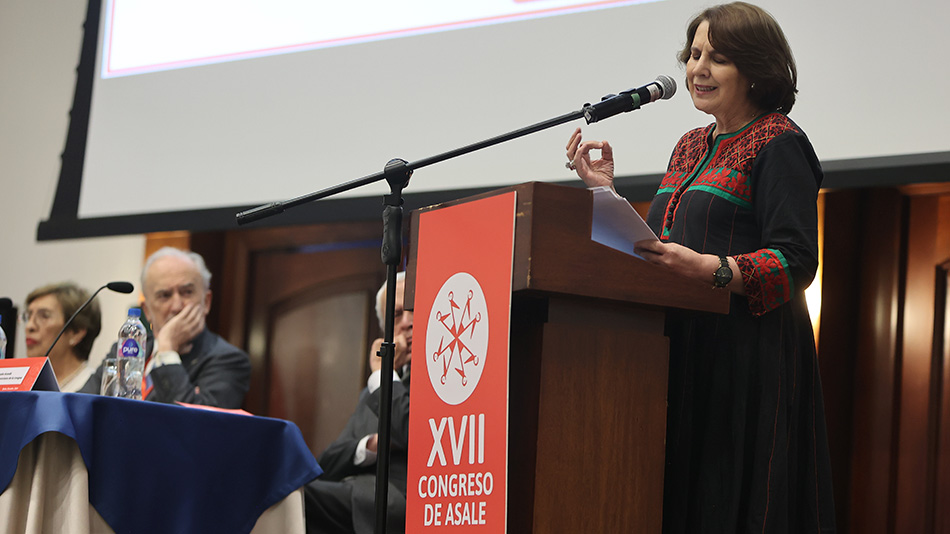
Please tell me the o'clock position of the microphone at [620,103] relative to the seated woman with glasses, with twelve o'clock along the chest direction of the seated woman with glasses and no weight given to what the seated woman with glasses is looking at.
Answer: The microphone is roughly at 10 o'clock from the seated woman with glasses.

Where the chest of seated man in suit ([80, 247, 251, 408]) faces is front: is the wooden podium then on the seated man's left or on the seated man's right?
on the seated man's left

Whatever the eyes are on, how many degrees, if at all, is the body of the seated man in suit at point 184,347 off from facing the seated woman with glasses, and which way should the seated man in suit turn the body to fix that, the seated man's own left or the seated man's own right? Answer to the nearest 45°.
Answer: approximately 90° to the seated man's own right

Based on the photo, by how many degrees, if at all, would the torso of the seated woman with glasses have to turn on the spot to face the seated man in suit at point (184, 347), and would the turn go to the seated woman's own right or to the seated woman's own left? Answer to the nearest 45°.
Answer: approximately 90° to the seated woman's own left

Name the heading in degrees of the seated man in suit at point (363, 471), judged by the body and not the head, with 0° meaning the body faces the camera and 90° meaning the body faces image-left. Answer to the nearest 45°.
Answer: approximately 45°

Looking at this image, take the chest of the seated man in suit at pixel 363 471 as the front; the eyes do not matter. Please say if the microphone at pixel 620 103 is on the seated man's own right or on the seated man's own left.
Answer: on the seated man's own left

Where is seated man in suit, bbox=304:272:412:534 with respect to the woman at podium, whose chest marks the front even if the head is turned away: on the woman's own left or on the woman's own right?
on the woman's own right

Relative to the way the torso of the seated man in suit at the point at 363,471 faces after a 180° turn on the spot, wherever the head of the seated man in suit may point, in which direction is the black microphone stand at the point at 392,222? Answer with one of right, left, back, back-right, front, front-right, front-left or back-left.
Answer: back-right

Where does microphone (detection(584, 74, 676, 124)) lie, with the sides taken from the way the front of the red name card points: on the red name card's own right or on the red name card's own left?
on the red name card's own left

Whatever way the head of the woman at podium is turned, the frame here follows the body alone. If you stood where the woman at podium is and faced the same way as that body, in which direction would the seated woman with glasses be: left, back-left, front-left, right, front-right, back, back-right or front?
right
